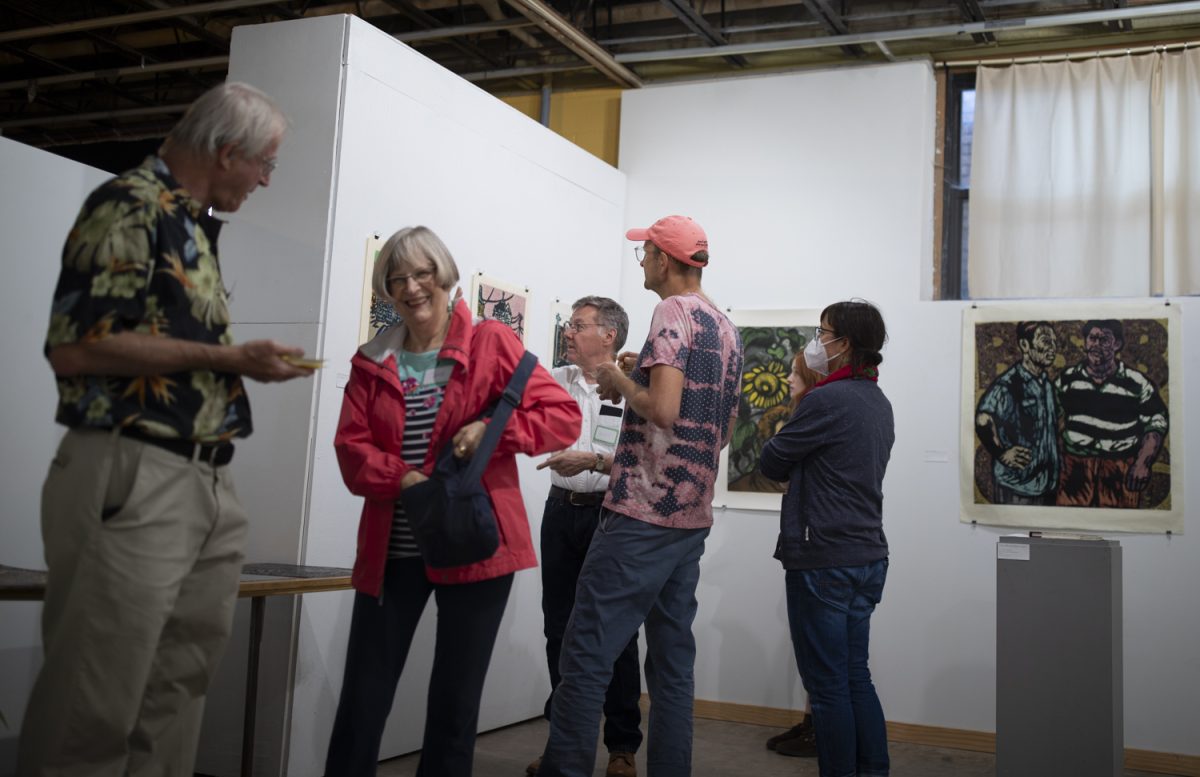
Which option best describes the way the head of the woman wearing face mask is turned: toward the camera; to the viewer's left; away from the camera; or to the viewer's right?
to the viewer's left

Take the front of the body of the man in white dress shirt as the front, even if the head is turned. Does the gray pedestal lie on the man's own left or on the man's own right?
on the man's own left

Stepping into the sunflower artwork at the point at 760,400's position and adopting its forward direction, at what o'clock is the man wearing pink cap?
The man wearing pink cap is roughly at 12 o'clock from the sunflower artwork.

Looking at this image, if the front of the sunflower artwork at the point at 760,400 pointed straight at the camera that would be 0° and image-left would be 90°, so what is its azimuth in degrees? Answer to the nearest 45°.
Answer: approximately 0°

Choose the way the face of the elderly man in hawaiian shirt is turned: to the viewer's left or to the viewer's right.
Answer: to the viewer's right

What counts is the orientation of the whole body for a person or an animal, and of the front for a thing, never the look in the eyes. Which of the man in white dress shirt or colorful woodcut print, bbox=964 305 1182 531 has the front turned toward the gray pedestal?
the colorful woodcut print

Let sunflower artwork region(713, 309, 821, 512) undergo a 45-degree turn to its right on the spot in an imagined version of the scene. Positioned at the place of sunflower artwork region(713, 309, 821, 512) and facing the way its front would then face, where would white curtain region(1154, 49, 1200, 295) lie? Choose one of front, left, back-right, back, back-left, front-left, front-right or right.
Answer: back-left

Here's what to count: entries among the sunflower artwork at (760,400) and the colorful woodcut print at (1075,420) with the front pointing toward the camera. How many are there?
2
